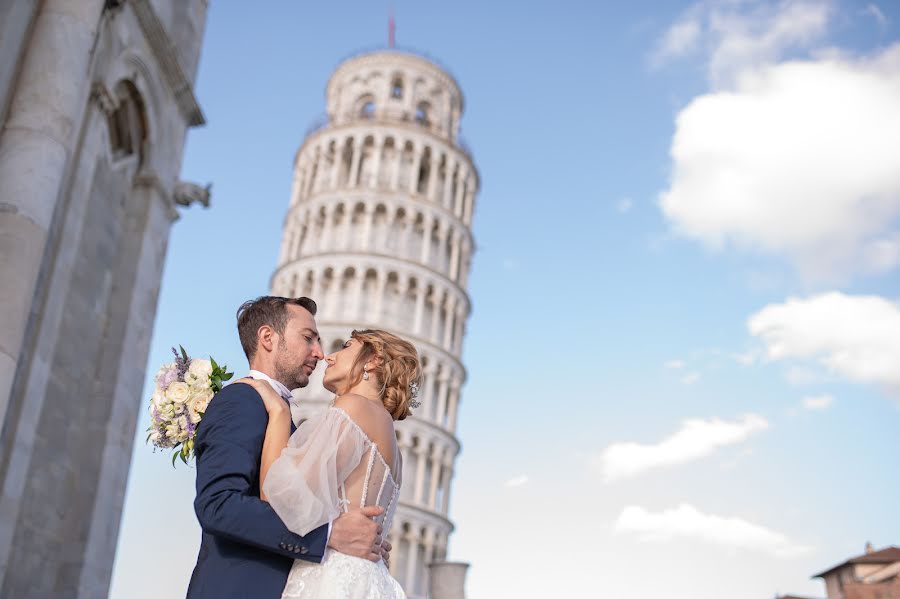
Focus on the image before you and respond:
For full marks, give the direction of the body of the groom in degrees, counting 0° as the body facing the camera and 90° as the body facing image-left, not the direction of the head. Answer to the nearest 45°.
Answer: approximately 270°

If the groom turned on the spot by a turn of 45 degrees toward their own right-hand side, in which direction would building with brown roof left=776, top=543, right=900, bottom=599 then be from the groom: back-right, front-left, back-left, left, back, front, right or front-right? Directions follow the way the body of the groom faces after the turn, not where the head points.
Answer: left

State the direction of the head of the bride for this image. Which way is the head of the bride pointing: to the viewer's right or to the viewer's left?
to the viewer's left

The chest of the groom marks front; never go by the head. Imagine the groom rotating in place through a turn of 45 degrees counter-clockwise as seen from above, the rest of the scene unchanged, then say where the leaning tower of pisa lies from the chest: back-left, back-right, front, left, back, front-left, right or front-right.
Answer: front-left

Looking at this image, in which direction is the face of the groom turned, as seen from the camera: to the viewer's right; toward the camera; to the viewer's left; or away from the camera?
to the viewer's right
